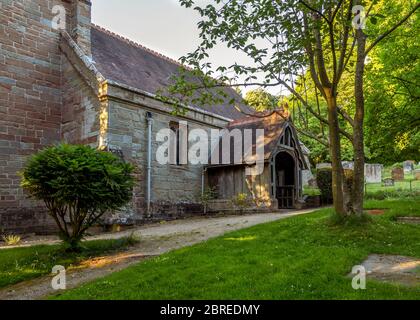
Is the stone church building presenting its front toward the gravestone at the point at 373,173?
no

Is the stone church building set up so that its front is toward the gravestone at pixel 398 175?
no

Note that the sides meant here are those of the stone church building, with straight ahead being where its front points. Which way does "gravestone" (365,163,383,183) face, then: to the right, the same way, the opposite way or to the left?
to the right

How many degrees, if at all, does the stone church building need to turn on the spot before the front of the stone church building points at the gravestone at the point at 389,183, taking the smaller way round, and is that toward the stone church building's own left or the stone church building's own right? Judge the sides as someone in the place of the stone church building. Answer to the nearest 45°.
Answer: approximately 90° to the stone church building's own left

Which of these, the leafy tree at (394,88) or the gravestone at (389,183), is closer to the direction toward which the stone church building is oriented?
the leafy tree

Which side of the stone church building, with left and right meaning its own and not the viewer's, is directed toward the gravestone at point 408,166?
left

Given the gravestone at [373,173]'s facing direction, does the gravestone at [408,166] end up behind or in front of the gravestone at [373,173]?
behind

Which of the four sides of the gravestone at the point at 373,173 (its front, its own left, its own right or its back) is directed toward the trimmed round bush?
front

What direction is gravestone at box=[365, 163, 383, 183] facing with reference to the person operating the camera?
facing the viewer

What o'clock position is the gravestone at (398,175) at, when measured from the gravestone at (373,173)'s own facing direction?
the gravestone at (398,175) is roughly at 8 o'clock from the gravestone at (373,173).

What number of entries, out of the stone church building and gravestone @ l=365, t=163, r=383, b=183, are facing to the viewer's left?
0

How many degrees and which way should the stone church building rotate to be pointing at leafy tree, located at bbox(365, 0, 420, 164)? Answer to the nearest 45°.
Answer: approximately 45° to its left

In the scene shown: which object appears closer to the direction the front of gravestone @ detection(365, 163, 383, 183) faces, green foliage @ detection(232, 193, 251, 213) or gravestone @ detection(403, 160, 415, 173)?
the green foliage

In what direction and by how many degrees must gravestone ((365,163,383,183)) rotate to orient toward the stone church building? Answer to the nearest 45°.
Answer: approximately 45° to its right

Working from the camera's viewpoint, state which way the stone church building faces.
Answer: facing the viewer and to the right of the viewer

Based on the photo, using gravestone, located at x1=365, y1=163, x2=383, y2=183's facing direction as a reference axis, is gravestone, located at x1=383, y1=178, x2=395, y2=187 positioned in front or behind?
in front

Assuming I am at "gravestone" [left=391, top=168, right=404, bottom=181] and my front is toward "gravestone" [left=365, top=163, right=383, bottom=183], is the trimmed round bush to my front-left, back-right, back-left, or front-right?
front-left
